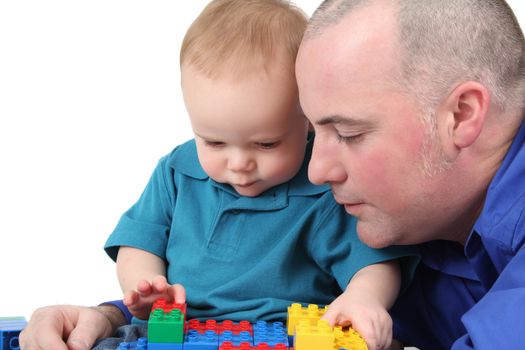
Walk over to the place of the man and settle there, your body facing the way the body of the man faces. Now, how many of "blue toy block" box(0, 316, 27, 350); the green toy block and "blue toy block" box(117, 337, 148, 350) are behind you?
0

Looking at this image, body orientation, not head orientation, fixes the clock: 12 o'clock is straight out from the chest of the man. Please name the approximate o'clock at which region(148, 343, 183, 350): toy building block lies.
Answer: The toy building block is roughly at 11 o'clock from the man.

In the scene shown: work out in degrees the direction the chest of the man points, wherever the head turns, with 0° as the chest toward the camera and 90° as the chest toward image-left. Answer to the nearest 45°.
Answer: approximately 90°

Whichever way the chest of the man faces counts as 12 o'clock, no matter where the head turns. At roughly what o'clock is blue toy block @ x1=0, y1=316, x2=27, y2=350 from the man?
The blue toy block is roughly at 12 o'clock from the man.

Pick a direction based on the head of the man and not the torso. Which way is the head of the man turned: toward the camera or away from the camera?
toward the camera

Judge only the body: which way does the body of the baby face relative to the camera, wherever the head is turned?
toward the camera

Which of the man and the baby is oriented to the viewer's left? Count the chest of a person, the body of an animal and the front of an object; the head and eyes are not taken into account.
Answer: the man

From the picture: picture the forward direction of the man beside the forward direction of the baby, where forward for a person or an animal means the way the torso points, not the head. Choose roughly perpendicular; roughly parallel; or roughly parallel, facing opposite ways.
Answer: roughly perpendicular

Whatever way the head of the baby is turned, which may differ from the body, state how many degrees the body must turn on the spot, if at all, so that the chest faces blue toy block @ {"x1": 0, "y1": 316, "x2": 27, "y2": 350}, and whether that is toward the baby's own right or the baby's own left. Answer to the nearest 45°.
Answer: approximately 90° to the baby's own right

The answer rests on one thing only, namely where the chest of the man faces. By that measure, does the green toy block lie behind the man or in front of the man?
in front

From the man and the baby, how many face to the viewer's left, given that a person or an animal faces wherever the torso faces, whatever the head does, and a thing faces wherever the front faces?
1
